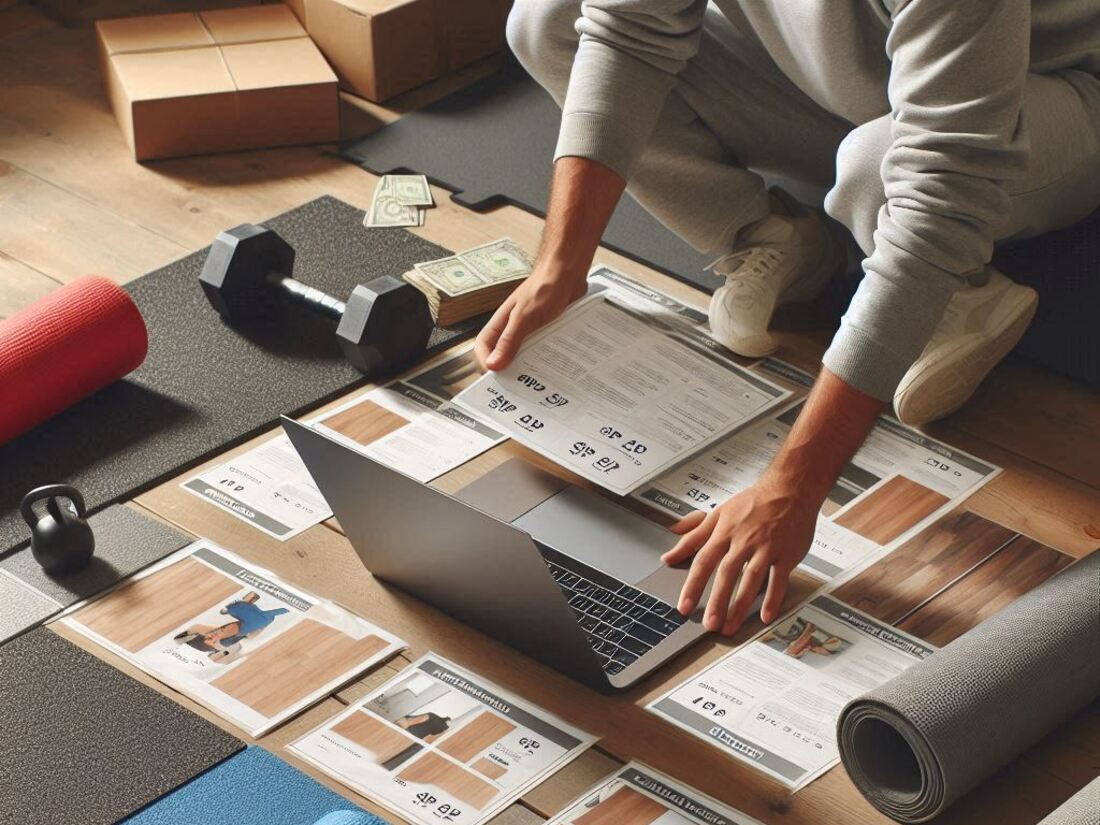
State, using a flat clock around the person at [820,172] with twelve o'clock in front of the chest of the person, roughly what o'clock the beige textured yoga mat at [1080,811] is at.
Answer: The beige textured yoga mat is roughly at 10 o'clock from the person.

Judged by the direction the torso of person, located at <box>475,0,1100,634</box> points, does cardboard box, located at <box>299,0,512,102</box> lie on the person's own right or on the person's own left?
on the person's own right

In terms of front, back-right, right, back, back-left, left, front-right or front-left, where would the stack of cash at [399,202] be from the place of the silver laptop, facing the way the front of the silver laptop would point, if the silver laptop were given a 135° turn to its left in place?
right

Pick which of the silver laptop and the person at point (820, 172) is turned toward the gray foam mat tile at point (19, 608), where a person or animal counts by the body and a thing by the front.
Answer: the person

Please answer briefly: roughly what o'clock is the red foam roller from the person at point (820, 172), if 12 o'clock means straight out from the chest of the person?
The red foam roller is roughly at 1 o'clock from the person.

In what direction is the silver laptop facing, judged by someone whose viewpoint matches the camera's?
facing away from the viewer and to the right of the viewer

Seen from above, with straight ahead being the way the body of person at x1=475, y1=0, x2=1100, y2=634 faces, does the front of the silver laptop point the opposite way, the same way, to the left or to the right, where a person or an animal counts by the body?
the opposite way

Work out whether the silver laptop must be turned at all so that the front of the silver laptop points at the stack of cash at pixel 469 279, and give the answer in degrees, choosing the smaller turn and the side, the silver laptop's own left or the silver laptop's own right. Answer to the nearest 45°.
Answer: approximately 45° to the silver laptop's own left

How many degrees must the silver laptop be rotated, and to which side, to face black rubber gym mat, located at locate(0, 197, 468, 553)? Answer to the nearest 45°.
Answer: approximately 90° to its left

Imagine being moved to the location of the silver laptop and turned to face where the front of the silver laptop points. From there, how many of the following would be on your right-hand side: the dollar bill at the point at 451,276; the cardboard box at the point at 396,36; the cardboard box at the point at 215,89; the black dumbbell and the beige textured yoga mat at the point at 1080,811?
1

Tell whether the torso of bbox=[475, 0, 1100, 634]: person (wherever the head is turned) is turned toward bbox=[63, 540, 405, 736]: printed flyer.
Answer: yes

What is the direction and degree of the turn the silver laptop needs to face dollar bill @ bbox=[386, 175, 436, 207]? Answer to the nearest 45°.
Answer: approximately 45° to its left

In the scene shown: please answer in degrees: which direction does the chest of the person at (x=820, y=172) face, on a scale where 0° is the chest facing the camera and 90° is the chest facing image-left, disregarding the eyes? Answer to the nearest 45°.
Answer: approximately 45°
